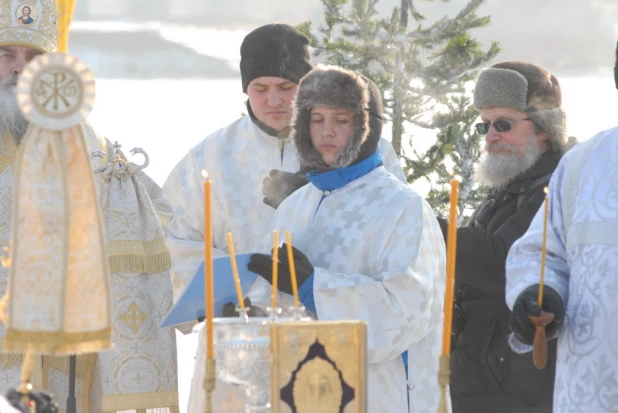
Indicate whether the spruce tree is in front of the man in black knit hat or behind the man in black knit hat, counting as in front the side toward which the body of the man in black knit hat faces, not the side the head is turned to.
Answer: behind

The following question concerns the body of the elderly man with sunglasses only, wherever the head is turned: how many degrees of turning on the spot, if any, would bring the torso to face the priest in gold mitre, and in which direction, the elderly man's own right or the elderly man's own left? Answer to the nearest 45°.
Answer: approximately 45° to the elderly man's own right

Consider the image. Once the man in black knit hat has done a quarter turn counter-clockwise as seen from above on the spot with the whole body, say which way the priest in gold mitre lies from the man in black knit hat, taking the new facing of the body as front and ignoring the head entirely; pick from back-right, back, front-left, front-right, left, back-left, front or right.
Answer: back

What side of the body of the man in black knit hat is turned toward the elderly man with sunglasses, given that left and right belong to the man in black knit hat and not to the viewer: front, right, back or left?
left

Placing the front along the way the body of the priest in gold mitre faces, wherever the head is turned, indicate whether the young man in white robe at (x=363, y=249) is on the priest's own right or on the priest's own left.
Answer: on the priest's own left

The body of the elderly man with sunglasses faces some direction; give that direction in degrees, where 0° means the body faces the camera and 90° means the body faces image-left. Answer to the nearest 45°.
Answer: approximately 45°
